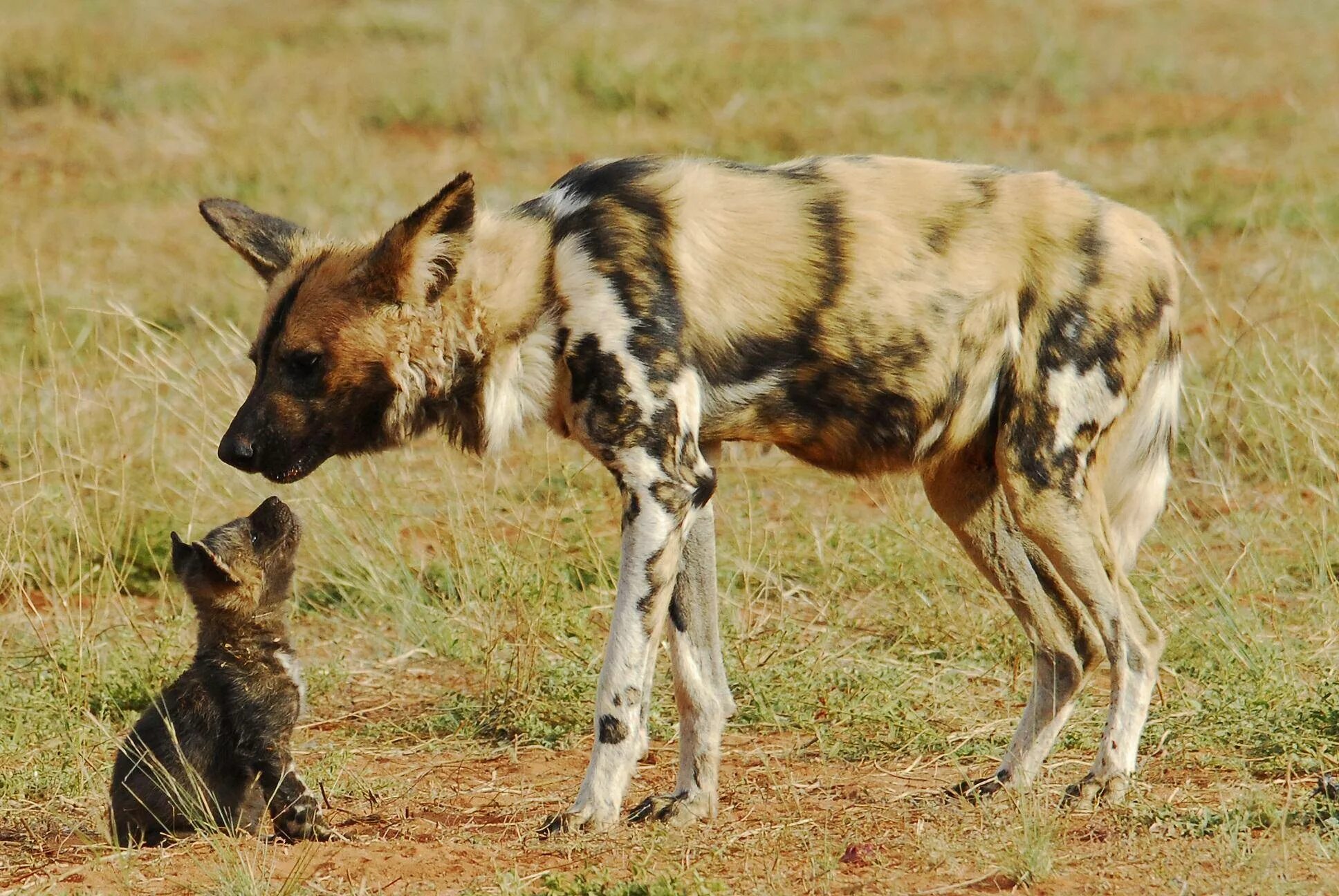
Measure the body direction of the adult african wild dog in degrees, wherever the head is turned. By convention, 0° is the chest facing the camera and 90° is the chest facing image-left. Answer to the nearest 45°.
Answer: approximately 90°
